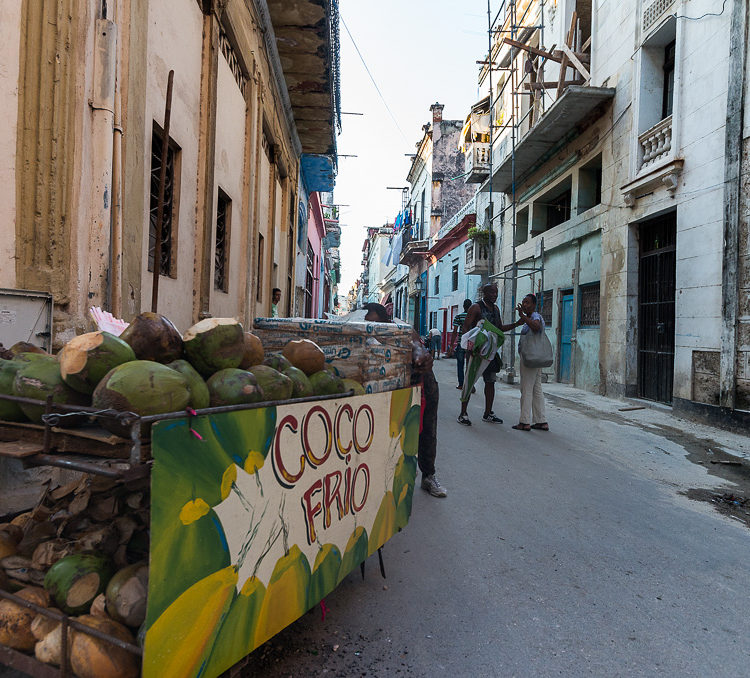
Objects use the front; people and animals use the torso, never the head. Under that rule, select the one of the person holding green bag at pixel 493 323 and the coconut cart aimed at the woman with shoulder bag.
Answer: the person holding green bag

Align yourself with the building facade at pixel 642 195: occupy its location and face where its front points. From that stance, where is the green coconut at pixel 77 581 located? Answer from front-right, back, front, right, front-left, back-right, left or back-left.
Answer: front-left

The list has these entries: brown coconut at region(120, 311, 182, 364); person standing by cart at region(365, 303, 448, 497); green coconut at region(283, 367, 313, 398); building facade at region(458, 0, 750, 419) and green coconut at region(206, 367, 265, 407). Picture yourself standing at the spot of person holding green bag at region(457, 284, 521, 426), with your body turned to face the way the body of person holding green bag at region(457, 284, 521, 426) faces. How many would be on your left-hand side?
1

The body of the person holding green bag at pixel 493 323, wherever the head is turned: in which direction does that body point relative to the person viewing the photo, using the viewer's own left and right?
facing the viewer and to the right of the viewer

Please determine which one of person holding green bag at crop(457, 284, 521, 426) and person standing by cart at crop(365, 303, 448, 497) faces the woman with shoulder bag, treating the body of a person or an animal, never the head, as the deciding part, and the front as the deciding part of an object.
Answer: person holding green bag at crop(457, 284, 521, 426)

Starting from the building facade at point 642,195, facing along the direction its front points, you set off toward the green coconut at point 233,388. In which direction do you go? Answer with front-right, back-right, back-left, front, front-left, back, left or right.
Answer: front-left

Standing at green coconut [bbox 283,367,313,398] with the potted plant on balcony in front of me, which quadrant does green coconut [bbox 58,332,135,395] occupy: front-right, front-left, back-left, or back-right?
back-left

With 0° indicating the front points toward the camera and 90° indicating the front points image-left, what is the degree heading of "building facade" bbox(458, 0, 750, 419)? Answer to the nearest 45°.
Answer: approximately 45°

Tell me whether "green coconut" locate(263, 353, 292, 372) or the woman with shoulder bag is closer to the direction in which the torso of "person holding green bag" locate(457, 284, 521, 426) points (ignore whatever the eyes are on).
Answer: the woman with shoulder bag
